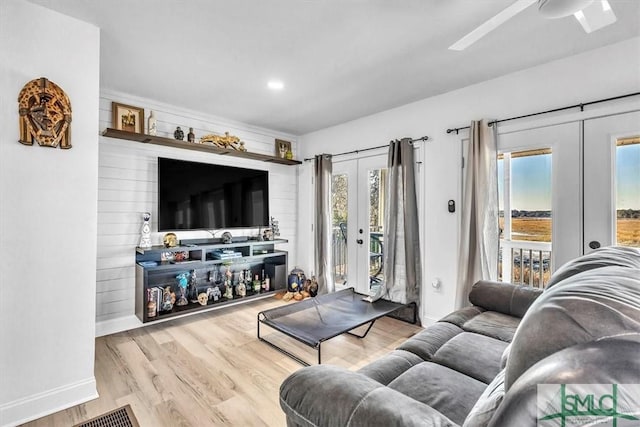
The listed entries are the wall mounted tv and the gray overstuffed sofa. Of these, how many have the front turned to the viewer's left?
1

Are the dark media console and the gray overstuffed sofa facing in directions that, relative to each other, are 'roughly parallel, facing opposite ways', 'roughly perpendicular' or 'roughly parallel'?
roughly parallel, facing opposite ways

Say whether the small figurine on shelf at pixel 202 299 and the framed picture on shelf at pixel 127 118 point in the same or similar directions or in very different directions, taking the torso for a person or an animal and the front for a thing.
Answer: same or similar directions

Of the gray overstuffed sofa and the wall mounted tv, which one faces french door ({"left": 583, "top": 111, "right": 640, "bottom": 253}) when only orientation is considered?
the wall mounted tv

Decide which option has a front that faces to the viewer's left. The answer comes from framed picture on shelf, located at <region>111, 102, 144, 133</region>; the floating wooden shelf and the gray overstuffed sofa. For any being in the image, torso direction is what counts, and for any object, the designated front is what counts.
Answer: the gray overstuffed sofa

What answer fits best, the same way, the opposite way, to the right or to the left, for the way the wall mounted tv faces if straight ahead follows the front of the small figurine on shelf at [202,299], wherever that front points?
the same way

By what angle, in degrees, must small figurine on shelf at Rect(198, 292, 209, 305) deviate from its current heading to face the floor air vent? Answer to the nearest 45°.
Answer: approximately 45° to its right

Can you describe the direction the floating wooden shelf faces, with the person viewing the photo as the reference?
facing the viewer and to the right of the viewer

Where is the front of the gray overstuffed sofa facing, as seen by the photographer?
facing to the left of the viewer
